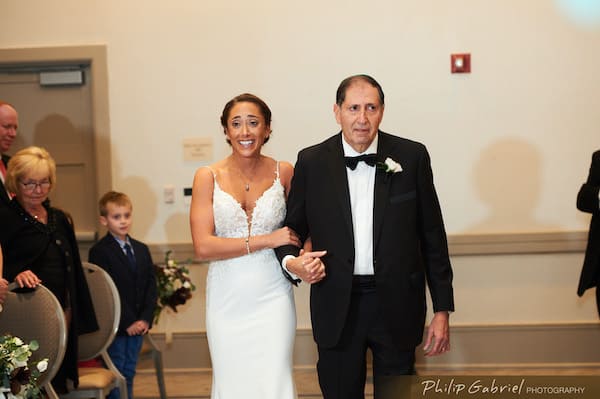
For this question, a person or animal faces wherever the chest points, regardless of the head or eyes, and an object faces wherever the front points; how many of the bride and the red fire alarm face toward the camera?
2

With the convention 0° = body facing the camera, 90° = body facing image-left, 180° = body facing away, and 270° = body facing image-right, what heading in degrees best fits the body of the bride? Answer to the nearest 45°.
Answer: approximately 0°

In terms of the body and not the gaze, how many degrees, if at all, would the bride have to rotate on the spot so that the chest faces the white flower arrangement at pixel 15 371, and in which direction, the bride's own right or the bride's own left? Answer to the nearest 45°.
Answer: approximately 90° to the bride's own right

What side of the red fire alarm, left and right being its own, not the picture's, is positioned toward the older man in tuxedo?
front

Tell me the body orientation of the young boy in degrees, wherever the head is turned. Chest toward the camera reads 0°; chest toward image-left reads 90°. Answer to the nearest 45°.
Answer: approximately 315°

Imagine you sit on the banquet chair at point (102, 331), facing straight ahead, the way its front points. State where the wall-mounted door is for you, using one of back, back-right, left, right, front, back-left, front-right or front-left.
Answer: back-right

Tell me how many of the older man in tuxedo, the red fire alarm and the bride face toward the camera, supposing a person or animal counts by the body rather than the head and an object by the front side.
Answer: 3

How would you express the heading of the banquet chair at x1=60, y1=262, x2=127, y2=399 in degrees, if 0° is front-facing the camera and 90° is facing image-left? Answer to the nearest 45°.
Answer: approximately 45°

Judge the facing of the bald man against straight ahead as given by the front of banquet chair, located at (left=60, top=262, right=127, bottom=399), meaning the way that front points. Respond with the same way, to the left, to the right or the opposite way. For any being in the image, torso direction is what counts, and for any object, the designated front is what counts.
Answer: to the left
